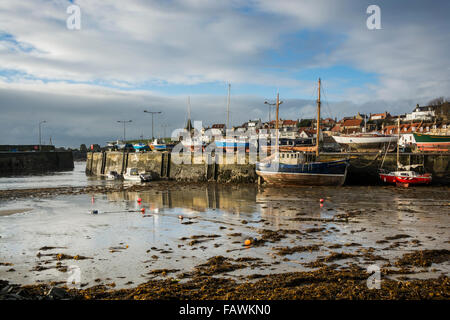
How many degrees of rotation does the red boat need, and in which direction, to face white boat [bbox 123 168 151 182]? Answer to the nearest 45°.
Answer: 0° — it already faces it

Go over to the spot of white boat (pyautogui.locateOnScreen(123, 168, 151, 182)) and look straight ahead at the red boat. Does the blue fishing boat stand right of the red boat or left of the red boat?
left

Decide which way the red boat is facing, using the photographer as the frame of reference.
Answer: facing to the left of the viewer

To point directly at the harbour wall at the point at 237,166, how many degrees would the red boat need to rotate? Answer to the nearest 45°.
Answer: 0° — it already faces it
